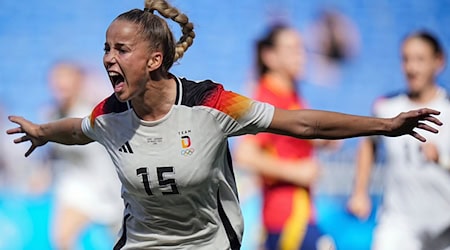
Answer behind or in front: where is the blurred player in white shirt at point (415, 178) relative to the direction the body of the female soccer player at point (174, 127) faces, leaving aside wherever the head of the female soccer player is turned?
behind

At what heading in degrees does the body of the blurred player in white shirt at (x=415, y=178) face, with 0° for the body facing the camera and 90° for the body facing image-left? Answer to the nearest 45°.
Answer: approximately 45°

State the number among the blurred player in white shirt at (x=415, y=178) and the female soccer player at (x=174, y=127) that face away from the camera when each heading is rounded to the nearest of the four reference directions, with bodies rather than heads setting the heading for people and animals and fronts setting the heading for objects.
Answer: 0

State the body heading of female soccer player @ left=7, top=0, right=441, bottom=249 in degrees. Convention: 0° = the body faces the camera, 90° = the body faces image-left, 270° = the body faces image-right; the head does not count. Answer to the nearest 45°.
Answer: approximately 45°

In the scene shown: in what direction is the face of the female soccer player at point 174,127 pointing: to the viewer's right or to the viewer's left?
to the viewer's left
